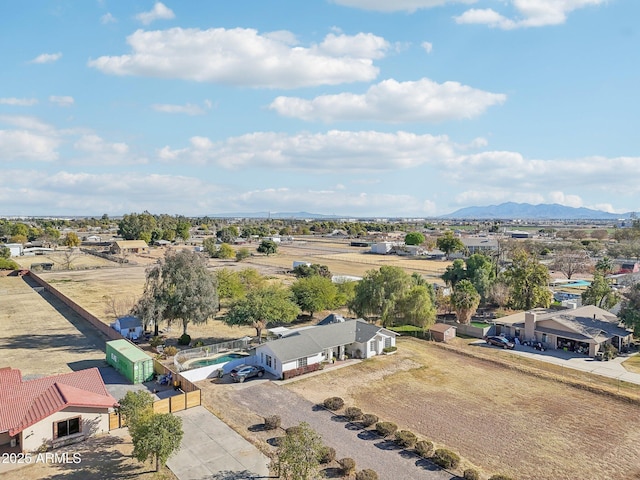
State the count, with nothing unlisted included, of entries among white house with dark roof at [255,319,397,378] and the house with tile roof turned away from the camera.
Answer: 0

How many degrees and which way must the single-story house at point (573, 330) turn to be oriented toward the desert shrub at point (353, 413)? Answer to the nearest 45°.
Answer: approximately 90° to its right

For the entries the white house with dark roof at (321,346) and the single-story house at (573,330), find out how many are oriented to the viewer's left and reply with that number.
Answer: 0

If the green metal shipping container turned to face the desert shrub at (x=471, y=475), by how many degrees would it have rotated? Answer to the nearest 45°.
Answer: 0° — it already faces it

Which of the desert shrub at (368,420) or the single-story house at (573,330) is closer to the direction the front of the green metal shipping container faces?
the desert shrub

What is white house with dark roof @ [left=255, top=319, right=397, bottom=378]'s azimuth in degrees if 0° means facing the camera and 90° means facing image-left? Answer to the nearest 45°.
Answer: approximately 315°

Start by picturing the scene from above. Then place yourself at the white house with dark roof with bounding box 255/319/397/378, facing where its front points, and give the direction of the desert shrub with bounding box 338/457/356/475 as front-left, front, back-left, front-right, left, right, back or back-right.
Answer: front-right

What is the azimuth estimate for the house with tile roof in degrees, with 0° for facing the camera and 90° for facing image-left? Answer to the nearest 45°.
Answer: approximately 315°
